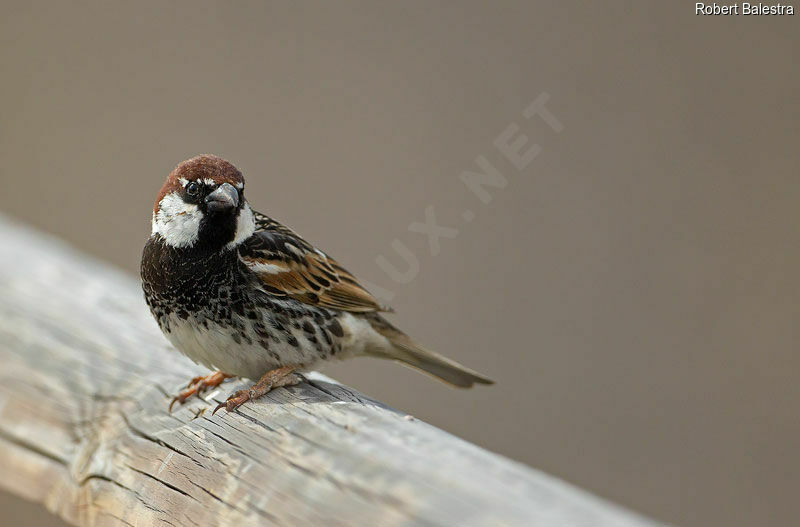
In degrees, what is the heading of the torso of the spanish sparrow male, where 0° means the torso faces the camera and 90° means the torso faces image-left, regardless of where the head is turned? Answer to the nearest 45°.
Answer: approximately 45°
